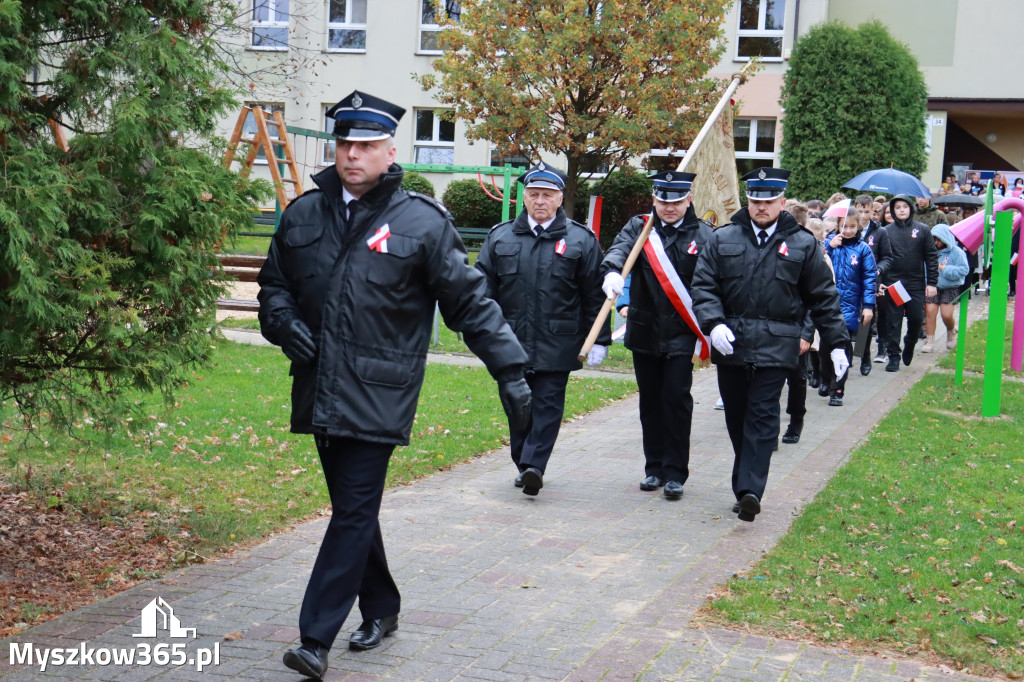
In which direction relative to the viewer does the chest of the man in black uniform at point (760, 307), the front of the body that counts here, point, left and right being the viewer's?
facing the viewer

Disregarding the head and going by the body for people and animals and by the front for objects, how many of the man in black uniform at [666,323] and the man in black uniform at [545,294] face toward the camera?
2

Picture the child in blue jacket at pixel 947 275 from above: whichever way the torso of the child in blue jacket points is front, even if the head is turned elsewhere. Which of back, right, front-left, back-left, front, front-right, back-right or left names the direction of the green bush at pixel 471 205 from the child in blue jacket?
right

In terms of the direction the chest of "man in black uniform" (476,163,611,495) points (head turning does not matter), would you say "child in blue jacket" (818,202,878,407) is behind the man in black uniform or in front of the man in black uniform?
behind

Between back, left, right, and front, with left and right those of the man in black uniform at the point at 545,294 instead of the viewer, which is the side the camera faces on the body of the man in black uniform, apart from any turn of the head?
front

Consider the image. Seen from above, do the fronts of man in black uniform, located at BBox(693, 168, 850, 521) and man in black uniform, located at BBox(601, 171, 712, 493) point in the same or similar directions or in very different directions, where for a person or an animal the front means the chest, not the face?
same or similar directions

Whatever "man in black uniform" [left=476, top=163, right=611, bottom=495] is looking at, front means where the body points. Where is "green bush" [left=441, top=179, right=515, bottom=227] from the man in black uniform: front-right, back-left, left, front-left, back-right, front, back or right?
back

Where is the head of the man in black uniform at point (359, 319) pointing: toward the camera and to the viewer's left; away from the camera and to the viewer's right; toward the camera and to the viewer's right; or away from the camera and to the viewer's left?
toward the camera and to the viewer's left

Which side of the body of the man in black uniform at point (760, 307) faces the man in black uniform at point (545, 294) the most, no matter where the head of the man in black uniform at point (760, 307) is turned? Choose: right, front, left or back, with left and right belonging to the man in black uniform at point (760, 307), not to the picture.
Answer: right

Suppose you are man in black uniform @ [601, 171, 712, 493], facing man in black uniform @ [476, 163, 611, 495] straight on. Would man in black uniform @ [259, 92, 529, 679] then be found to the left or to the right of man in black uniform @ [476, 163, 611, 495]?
left

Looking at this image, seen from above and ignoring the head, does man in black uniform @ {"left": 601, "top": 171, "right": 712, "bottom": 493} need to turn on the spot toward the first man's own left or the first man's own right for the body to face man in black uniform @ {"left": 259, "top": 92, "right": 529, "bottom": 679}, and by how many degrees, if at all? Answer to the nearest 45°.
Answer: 0° — they already face them

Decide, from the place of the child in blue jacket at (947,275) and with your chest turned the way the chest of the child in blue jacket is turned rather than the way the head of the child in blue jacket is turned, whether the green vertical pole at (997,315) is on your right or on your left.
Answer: on your left

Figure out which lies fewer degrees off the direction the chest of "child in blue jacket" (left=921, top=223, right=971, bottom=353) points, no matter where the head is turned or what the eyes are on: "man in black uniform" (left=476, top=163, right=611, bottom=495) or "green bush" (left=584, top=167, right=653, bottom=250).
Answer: the man in black uniform

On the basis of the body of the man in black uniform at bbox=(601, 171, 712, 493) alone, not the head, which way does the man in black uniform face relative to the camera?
toward the camera
